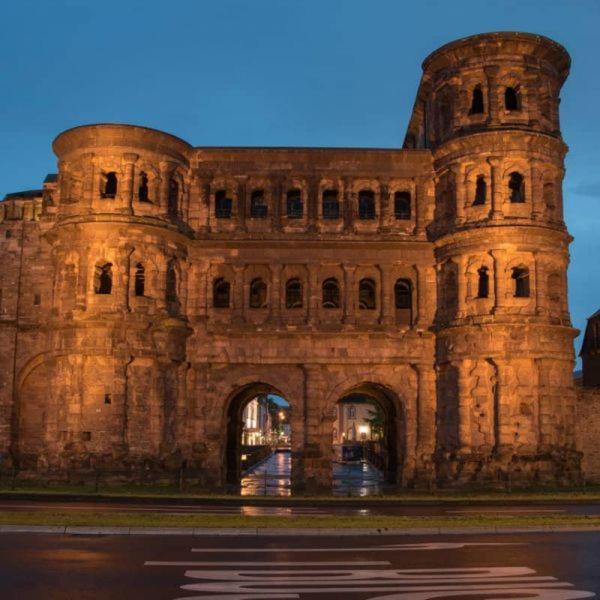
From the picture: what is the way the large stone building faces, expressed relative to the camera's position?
facing the viewer
